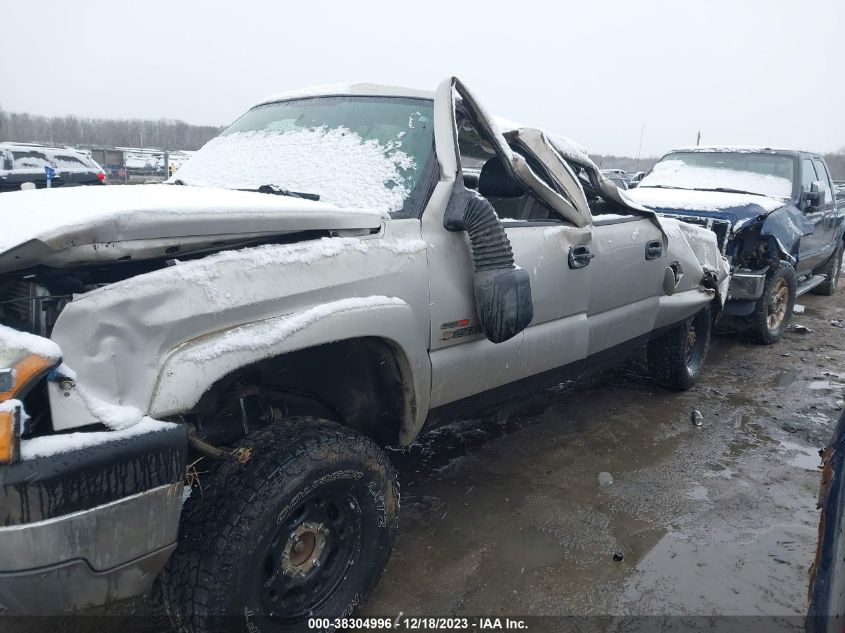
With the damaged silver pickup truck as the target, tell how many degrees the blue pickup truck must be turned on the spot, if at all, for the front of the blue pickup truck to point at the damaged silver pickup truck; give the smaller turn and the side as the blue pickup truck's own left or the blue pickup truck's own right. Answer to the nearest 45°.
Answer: approximately 45° to the blue pickup truck's own left

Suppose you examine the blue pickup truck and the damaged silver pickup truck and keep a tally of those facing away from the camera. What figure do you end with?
0

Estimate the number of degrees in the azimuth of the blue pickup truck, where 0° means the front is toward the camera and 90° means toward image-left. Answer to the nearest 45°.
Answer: approximately 45°

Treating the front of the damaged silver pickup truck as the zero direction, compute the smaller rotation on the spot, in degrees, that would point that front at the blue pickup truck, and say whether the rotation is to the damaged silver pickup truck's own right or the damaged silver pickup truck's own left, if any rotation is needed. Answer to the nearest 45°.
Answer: approximately 180°

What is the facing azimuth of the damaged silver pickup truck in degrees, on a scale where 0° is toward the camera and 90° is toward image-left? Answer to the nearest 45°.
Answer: approximately 45°
